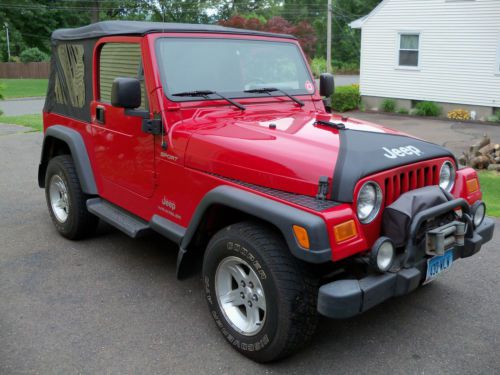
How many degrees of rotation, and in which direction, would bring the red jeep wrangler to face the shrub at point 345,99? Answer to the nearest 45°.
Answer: approximately 135° to its left

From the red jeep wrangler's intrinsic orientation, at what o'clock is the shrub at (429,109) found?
The shrub is roughly at 8 o'clock from the red jeep wrangler.

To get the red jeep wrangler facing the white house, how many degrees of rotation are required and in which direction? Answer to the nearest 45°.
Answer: approximately 135° to its left

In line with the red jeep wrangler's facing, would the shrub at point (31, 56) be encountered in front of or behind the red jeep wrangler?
behind

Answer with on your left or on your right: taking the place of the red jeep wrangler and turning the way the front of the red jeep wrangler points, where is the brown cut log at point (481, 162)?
on your left

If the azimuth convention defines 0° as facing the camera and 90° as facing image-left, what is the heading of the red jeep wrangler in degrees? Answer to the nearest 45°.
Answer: approximately 315°

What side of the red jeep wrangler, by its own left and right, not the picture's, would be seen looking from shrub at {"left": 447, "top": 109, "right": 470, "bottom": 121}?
left

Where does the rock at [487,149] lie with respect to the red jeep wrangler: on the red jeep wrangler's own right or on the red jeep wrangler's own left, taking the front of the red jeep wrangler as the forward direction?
on the red jeep wrangler's own left

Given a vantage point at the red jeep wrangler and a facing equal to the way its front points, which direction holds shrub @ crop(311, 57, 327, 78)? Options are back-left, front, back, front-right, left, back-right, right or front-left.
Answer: back-left

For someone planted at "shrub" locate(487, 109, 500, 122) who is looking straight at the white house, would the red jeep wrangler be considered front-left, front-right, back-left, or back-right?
back-left

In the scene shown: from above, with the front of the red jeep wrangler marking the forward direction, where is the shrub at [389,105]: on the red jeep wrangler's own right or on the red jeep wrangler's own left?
on the red jeep wrangler's own left
